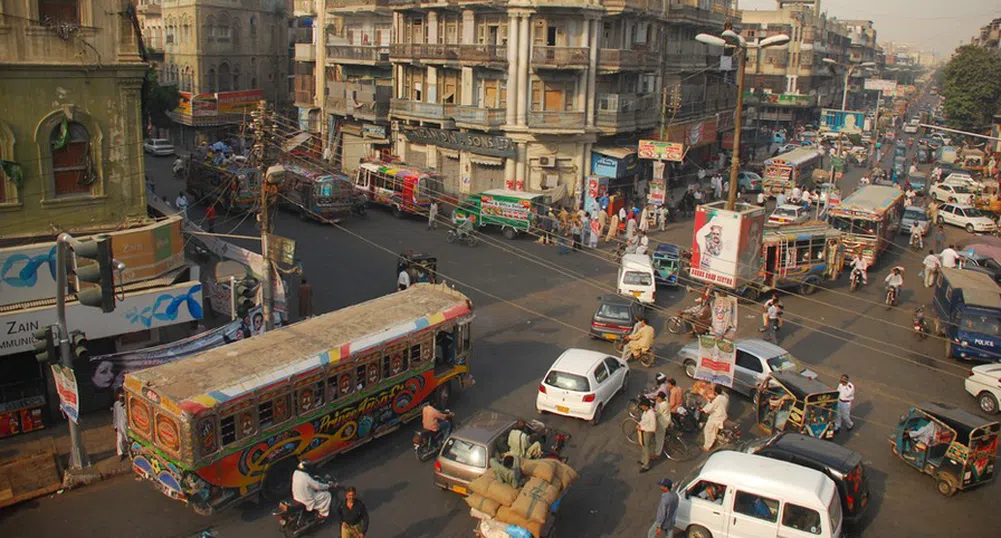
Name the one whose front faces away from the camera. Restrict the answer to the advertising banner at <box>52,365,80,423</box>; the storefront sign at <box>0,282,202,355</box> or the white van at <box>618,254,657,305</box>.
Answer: the white van

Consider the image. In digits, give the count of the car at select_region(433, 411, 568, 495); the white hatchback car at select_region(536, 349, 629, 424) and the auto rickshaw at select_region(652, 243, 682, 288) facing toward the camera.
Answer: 1

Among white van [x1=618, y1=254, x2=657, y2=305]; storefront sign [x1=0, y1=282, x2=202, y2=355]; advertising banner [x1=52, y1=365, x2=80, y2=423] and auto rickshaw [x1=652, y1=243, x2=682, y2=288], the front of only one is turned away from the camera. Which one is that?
the white van

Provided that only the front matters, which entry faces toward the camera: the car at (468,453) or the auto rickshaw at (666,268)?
the auto rickshaw

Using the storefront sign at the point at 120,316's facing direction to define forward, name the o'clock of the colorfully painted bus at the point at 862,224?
The colorfully painted bus is roughly at 10 o'clock from the storefront sign.

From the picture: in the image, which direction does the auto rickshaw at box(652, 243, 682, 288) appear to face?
toward the camera

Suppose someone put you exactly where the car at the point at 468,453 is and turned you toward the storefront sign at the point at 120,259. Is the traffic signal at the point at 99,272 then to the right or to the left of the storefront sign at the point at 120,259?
left

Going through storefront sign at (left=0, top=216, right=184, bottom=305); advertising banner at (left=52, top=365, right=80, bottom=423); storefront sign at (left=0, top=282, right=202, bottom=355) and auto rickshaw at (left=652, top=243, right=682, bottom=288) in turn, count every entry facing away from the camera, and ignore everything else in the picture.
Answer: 0

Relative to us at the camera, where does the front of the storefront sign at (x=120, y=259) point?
facing the viewer and to the right of the viewer
